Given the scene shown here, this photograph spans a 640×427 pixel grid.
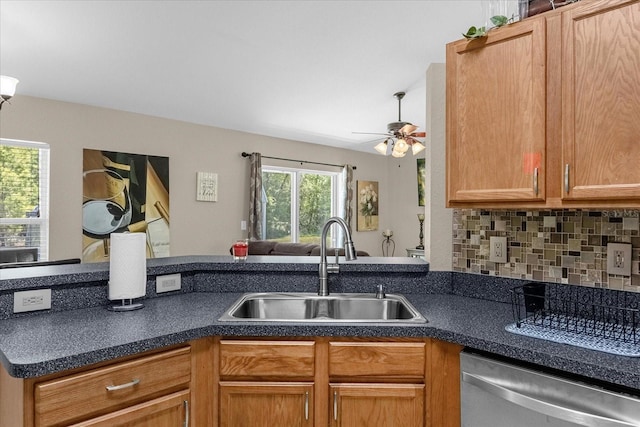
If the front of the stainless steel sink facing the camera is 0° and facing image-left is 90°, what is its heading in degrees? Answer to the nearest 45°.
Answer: approximately 0°

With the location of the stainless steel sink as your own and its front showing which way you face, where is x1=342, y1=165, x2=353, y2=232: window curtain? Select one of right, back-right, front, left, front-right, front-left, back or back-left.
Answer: back

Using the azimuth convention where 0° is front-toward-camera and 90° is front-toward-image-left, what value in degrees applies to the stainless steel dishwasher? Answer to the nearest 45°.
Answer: approximately 45°

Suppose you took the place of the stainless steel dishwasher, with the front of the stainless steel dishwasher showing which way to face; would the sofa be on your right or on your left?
on your right

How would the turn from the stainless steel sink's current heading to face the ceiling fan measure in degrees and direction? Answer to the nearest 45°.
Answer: approximately 180°

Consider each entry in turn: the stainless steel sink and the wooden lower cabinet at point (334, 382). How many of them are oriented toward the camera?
2

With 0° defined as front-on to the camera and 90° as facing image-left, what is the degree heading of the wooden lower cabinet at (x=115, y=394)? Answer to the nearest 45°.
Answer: approximately 315°
